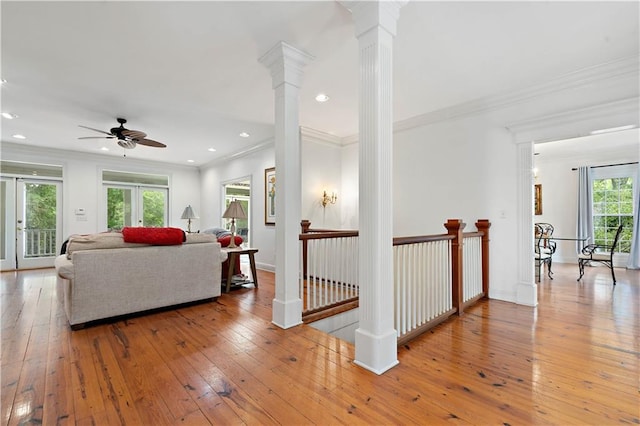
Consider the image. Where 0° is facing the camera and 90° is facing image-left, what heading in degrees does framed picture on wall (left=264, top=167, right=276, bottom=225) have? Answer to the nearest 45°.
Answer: approximately 45°

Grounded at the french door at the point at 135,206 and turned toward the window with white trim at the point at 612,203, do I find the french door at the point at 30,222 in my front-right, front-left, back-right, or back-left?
back-right

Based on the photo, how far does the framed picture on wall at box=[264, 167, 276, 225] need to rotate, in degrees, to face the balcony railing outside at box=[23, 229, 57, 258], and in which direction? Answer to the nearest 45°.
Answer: approximately 45° to its right

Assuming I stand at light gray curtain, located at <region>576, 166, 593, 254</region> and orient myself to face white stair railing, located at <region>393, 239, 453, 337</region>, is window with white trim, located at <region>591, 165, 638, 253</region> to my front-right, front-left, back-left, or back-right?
back-left

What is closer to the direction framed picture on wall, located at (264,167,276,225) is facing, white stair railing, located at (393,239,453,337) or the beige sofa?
the beige sofa

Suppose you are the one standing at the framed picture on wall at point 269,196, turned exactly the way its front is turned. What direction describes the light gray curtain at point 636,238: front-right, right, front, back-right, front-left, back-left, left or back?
back-left

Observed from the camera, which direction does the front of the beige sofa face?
facing away from the viewer and to the left of the viewer

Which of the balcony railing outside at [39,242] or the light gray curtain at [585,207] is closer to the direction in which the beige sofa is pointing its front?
the balcony railing outside

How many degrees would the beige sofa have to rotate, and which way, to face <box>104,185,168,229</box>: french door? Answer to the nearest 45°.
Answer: approximately 45° to its right

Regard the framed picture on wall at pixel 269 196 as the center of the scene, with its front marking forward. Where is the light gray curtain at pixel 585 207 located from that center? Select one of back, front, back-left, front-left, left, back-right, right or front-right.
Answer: back-left

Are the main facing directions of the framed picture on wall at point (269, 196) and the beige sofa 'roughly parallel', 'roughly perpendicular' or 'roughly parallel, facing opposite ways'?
roughly perpendicular
